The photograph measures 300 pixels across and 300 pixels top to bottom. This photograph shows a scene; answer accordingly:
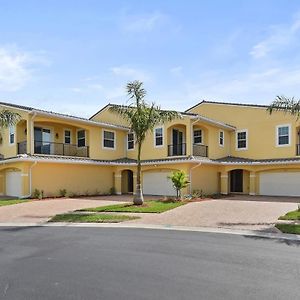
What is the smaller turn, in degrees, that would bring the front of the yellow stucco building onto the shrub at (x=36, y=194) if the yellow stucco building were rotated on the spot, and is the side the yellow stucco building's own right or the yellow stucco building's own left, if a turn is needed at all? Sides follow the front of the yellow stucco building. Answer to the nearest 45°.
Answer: approximately 45° to the yellow stucco building's own right

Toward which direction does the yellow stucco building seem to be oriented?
toward the camera

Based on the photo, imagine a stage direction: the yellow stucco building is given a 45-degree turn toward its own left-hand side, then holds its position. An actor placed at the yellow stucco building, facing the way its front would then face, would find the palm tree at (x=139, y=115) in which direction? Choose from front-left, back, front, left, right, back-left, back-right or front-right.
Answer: front-right
